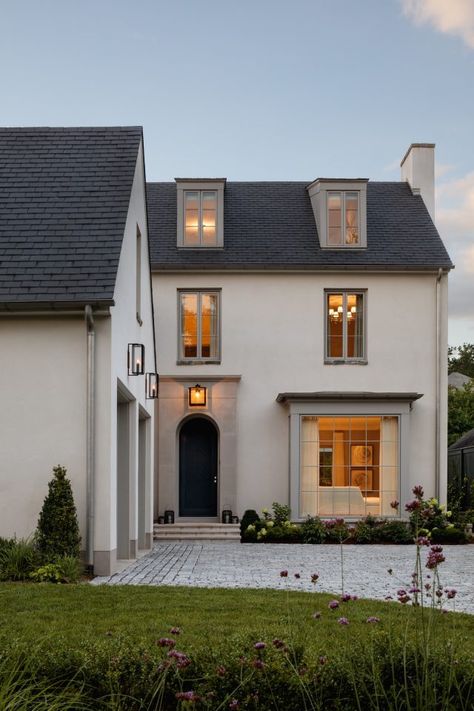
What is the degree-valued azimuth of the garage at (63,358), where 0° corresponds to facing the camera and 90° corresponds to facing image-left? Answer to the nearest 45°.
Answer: approximately 270°

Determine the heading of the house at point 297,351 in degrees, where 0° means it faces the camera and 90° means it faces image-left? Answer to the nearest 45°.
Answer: approximately 0°

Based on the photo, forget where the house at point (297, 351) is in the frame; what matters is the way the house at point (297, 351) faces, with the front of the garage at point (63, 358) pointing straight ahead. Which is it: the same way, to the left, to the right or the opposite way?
to the right

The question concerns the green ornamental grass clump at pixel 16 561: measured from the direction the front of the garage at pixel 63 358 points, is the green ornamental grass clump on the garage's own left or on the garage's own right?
on the garage's own right

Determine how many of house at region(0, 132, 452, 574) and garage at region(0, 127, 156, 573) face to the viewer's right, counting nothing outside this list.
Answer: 1
